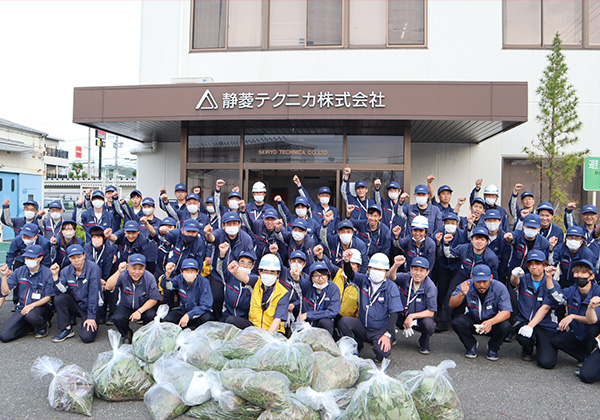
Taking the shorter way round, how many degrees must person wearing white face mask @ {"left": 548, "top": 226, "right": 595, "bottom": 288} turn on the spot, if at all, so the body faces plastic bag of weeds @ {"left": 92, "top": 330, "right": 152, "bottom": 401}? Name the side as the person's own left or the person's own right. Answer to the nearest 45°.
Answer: approximately 45° to the person's own right

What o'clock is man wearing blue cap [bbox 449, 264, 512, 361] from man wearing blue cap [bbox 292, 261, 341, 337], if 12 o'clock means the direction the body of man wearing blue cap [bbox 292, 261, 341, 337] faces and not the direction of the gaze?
man wearing blue cap [bbox 449, 264, 512, 361] is roughly at 9 o'clock from man wearing blue cap [bbox 292, 261, 341, 337].

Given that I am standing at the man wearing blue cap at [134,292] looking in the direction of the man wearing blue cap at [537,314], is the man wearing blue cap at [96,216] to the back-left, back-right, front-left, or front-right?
back-left

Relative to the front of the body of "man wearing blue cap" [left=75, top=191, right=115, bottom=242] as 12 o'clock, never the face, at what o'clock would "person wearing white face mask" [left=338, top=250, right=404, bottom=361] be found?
The person wearing white face mask is roughly at 11 o'clock from the man wearing blue cap.

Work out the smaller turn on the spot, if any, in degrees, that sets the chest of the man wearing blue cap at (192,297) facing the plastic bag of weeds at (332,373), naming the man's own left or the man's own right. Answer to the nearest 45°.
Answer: approximately 45° to the man's own left

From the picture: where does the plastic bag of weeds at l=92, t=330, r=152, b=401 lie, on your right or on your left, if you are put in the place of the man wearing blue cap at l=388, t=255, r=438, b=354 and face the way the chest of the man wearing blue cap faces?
on your right

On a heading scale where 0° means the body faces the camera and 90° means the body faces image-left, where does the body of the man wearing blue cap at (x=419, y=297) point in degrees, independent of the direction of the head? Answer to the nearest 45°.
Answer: approximately 0°
